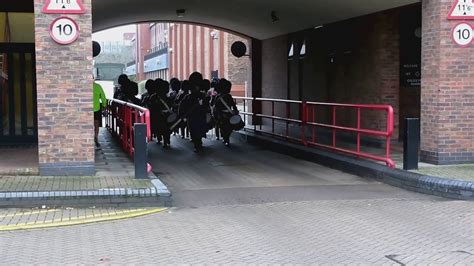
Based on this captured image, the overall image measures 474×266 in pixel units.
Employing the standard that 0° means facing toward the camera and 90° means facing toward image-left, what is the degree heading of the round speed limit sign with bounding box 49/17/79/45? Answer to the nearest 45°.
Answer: approximately 0°

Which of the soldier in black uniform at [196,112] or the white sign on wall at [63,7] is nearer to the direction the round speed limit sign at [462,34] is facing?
the white sign on wall

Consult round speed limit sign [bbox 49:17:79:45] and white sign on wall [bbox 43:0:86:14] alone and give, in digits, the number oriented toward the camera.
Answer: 2

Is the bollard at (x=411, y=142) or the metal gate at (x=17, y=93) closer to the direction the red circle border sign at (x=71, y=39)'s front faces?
the bollard

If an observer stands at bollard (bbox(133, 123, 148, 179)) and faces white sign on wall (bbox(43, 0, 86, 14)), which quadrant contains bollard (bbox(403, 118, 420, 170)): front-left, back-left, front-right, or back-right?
back-right

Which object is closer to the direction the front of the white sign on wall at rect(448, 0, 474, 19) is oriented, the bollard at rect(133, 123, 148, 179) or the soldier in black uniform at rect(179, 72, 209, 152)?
the bollard

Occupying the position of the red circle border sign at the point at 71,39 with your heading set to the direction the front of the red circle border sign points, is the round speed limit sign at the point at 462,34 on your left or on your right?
on your left

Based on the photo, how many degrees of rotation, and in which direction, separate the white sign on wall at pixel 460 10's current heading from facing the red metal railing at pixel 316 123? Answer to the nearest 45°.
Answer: approximately 135° to its right

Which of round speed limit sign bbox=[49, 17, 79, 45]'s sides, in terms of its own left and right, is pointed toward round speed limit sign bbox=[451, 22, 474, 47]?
left
